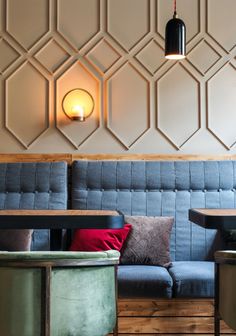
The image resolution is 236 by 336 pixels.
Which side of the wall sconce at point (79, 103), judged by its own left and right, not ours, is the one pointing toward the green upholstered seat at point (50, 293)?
front

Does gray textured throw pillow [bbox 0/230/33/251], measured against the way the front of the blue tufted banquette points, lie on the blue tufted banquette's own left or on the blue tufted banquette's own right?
on the blue tufted banquette's own right

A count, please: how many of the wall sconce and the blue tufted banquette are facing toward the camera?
2

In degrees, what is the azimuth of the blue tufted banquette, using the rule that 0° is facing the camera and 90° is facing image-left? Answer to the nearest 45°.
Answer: approximately 0°
